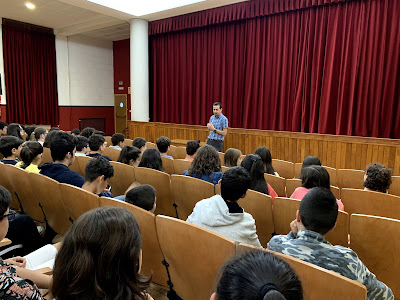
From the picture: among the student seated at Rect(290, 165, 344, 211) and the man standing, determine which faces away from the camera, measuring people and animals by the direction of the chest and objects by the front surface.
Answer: the student seated

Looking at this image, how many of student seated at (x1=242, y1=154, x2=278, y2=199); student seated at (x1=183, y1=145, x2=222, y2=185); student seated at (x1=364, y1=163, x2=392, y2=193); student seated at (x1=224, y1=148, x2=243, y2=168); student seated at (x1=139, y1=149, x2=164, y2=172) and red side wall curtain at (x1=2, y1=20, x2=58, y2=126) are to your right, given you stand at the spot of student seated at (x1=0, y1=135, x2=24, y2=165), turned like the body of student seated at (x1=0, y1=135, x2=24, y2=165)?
5

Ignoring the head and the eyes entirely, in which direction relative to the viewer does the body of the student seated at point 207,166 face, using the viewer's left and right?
facing away from the viewer

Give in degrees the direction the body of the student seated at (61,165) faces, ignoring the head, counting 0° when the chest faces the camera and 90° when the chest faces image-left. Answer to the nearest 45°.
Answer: approximately 225°

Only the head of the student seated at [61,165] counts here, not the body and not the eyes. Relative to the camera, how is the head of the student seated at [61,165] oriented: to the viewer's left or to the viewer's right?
to the viewer's right

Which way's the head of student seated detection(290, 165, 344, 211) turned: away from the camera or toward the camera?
away from the camera

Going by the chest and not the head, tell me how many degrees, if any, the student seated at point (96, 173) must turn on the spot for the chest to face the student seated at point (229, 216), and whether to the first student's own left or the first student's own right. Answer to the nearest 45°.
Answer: approximately 90° to the first student's own right

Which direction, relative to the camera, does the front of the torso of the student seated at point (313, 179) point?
away from the camera

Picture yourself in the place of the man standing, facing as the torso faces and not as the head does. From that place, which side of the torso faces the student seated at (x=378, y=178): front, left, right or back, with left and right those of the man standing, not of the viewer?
left

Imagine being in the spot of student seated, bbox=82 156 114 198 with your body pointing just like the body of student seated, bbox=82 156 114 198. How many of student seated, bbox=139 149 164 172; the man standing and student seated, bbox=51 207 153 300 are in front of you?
2

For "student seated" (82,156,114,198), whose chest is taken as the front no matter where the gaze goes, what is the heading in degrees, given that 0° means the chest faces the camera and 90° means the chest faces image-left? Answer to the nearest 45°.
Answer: approximately 225°

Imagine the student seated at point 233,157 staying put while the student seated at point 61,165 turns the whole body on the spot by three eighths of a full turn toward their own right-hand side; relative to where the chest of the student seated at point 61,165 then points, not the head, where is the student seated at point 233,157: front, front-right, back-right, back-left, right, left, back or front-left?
left

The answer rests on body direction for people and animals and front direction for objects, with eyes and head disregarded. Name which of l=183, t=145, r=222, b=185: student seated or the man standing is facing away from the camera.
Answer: the student seated

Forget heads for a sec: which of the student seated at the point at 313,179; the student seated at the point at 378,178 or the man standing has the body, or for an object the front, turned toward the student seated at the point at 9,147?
the man standing

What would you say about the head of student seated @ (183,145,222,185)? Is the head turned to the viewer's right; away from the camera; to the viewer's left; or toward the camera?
away from the camera

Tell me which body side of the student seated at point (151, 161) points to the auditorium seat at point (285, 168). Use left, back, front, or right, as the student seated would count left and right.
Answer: right

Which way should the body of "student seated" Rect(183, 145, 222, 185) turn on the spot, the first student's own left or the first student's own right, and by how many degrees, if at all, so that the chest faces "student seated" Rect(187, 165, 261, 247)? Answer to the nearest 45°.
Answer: approximately 180°

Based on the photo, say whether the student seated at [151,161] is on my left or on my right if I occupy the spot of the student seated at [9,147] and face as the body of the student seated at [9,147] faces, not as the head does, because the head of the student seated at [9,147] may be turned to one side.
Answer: on my right

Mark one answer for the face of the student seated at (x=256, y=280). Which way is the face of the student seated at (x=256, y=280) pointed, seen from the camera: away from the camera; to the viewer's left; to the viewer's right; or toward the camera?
away from the camera

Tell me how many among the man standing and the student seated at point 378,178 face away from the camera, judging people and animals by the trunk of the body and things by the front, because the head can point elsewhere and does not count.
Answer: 1
